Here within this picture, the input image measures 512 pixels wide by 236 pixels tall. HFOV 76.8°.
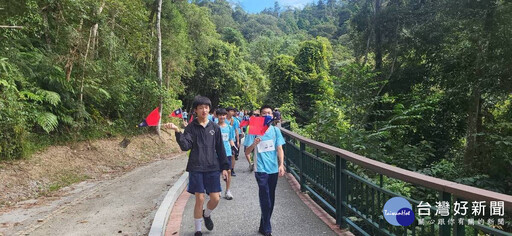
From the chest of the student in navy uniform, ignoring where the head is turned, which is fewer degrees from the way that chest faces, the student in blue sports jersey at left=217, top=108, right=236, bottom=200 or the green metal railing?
the green metal railing

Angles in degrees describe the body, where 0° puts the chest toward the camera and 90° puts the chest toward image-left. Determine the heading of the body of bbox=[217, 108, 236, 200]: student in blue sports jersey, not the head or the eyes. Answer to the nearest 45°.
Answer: approximately 0°

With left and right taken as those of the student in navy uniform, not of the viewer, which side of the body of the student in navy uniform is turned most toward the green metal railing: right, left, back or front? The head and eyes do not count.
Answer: left

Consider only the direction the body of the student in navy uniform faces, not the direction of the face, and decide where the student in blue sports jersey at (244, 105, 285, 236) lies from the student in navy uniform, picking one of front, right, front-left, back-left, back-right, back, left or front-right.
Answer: left

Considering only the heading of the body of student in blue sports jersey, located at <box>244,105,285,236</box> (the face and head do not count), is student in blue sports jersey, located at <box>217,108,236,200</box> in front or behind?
behind

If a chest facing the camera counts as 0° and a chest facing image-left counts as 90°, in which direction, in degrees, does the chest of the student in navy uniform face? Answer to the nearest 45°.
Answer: approximately 0°
